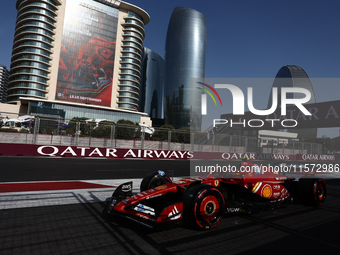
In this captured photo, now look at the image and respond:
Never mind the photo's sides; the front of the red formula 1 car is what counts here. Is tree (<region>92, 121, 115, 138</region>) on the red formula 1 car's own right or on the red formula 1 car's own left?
on the red formula 1 car's own right

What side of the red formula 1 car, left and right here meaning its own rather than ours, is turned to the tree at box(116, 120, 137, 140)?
right
